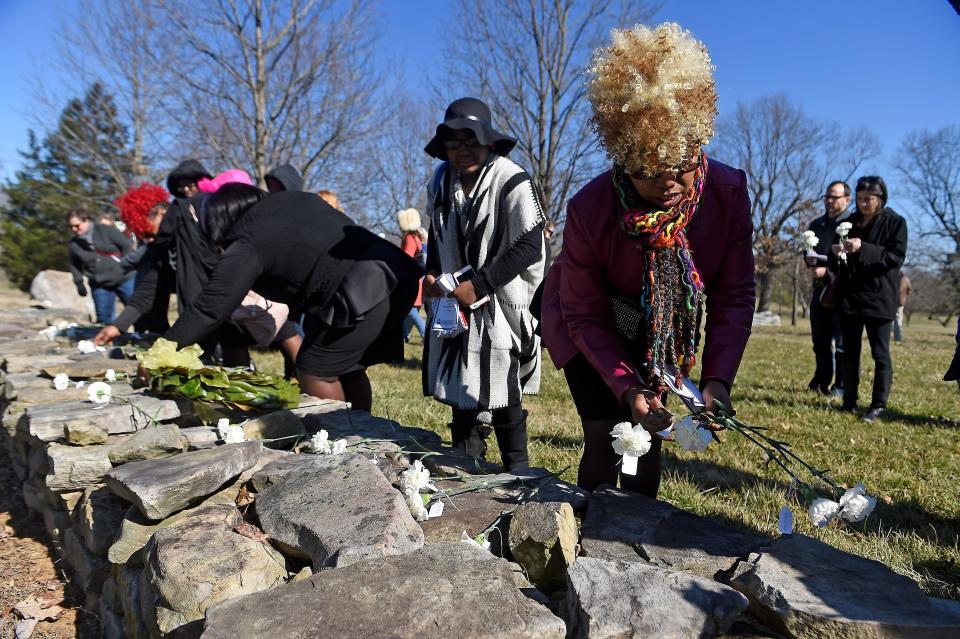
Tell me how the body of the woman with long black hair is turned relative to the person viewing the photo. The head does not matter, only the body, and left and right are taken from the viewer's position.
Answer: facing to the left of the viewer

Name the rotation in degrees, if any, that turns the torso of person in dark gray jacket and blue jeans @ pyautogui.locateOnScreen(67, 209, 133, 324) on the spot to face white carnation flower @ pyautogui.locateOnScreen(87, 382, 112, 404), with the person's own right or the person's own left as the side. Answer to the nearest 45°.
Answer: approximately 45° to the person's own left

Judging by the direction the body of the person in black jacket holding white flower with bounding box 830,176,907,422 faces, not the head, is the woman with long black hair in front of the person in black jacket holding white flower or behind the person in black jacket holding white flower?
in front

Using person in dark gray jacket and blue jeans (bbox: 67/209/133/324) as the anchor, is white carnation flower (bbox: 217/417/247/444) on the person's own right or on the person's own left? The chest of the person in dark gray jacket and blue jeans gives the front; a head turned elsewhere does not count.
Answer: on the person's own left

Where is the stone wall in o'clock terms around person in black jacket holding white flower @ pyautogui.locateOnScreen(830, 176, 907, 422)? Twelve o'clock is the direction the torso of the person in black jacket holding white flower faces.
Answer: The stone wall is roughly at 11 o'clock from the person in black jacket holding white flower.

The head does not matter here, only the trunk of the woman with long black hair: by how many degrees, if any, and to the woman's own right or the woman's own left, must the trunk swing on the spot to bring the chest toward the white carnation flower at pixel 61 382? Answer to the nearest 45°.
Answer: approximately 45° to the woman's own right

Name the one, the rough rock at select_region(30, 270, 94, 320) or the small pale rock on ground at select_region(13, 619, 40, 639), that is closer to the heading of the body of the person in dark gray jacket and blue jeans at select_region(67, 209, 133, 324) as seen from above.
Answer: the small pale rock on ground

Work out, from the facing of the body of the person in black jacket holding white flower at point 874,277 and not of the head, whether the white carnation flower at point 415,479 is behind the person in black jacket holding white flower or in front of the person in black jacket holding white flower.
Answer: in front

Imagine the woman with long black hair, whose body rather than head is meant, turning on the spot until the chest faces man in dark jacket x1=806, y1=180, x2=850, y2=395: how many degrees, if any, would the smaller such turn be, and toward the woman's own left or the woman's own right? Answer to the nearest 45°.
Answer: approximately 180°

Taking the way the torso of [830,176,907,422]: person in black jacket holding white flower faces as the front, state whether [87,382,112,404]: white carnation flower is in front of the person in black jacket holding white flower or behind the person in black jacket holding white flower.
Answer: in front
